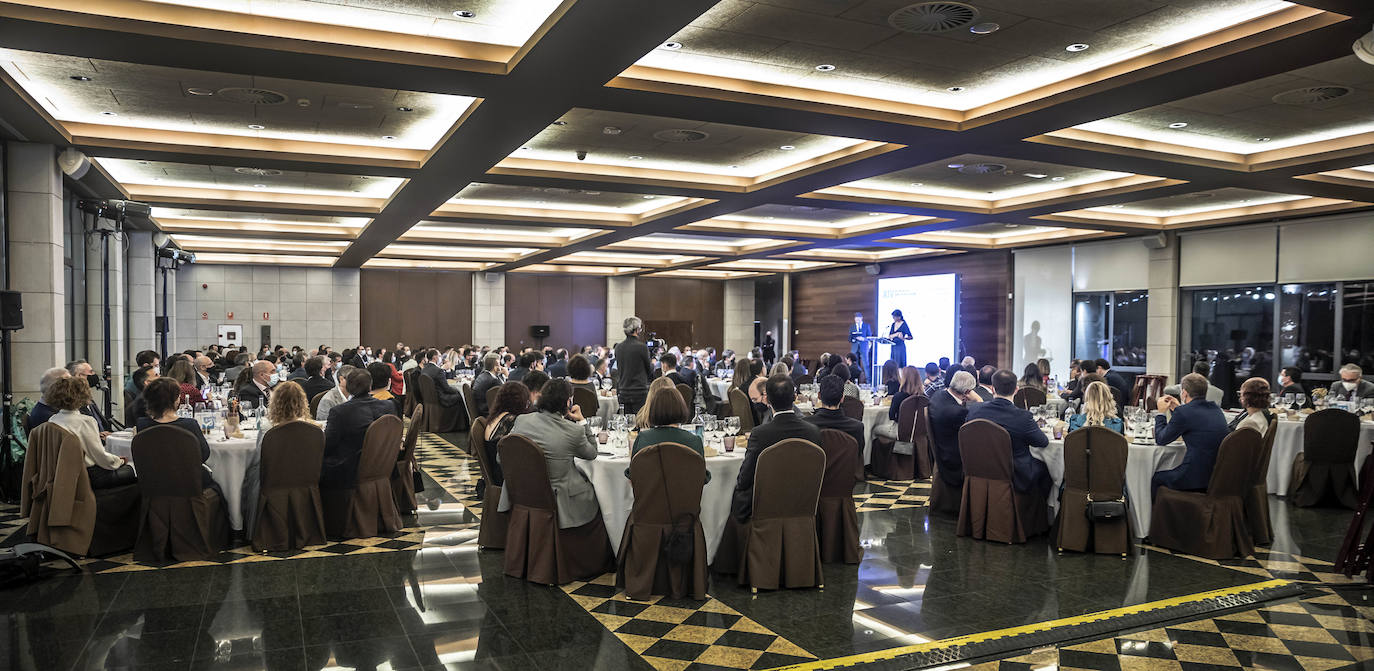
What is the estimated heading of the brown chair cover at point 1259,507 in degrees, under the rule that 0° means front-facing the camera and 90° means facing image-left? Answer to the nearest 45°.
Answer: approximately 90°

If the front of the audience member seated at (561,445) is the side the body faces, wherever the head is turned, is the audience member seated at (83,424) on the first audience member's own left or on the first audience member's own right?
on the first audience member's own left

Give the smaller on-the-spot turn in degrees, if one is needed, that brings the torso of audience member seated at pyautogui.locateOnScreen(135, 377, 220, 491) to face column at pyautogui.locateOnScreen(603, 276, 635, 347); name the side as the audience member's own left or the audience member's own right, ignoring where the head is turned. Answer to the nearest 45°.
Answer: approximately 45° to the audience member's own right

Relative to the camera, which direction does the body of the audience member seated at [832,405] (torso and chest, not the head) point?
away from the camera

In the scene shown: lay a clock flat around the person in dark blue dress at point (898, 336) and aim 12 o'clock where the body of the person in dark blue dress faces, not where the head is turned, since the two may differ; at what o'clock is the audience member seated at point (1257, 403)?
The audience member seated is roughly at 10 o'clock from the person in dark blue dress.

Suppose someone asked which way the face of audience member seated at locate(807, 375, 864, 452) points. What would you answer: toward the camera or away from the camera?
away from the camera

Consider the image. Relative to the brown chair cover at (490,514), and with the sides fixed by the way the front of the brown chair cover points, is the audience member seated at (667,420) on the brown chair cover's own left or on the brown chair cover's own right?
on the brown chair cover's own right

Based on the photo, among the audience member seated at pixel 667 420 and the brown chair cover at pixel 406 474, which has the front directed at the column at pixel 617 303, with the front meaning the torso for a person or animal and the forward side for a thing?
the audience member seated

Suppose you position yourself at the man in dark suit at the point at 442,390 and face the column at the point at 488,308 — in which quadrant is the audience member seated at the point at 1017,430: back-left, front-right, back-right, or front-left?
back-right

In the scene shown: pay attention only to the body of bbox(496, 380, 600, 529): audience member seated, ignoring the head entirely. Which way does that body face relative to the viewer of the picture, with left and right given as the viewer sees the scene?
facing away from the viewer and to the right of the viewer

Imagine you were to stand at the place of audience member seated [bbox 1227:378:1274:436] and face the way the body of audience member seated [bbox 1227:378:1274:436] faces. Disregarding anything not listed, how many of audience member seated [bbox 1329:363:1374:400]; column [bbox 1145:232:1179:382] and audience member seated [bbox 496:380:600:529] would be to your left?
1
